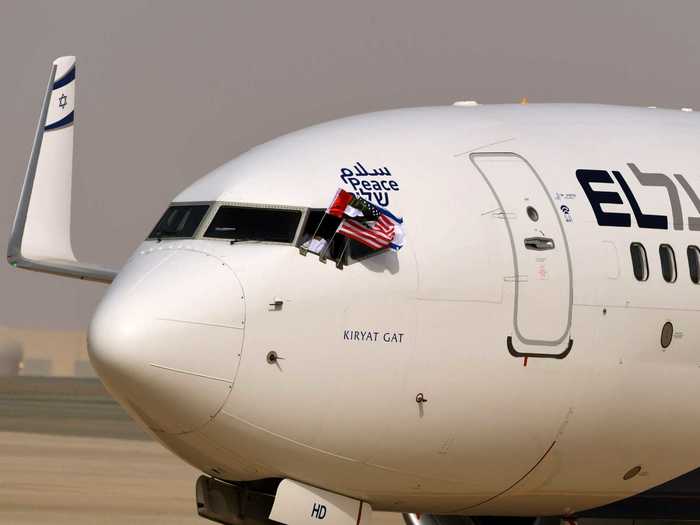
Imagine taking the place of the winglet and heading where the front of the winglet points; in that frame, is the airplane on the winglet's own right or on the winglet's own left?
on the winglet's own left

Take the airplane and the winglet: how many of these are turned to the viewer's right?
0

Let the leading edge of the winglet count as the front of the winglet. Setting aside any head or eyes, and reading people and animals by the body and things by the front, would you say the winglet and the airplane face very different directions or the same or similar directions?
same or similar directions

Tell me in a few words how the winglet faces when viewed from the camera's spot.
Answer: facing the viewer and to the left of the viewer

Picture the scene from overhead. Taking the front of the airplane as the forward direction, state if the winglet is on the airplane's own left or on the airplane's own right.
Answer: on the airplane's own right
